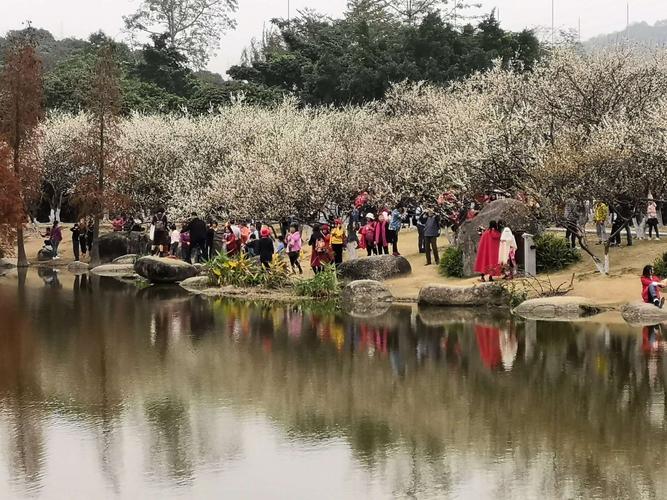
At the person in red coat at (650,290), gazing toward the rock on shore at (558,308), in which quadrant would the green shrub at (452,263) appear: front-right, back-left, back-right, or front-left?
front-right

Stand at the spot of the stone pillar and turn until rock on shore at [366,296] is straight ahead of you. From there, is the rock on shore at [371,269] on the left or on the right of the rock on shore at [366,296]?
right

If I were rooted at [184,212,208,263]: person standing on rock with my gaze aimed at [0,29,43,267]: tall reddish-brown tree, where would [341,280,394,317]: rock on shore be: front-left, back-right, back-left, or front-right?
back-left

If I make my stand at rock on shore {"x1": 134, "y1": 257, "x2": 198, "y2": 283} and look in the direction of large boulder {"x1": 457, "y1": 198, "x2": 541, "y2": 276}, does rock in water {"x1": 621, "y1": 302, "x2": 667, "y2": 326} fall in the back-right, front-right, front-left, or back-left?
front-right
